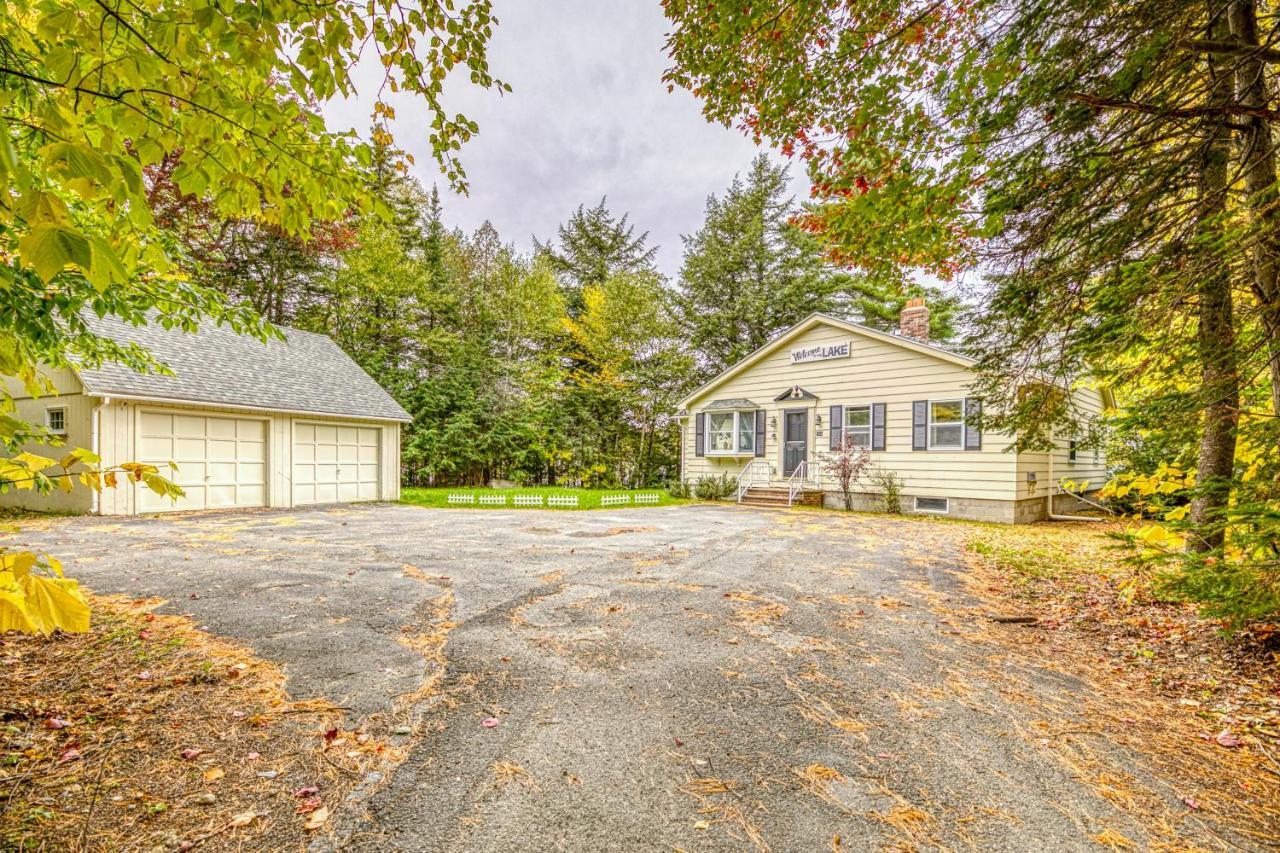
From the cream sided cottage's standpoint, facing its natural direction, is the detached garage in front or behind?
in front

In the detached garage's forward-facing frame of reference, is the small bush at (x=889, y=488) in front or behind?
in front

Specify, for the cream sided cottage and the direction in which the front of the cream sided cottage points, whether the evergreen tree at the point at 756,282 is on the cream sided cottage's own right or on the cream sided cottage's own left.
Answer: on the cream sided cottage's own right

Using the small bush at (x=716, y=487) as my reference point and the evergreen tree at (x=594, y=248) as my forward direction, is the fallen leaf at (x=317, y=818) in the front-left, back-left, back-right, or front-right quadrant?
back-left

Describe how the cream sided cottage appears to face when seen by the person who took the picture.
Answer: facing the viewer and to the left of the viewer

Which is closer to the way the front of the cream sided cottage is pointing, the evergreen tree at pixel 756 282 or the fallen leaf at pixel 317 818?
the fallen leaf

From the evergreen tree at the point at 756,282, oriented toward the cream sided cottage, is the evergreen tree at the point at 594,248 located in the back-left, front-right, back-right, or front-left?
back-right

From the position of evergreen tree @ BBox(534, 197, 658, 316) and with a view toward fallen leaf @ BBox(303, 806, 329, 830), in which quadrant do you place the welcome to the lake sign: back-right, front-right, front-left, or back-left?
front-left

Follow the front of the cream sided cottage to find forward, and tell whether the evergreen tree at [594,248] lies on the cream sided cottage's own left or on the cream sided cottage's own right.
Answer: on the cream sided cottage's own right

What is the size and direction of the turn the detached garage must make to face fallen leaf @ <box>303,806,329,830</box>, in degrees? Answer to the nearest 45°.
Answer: approximately 45° to its right

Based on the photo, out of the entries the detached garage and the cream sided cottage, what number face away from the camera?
0

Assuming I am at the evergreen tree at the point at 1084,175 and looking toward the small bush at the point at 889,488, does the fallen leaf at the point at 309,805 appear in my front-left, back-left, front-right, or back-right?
back-left
